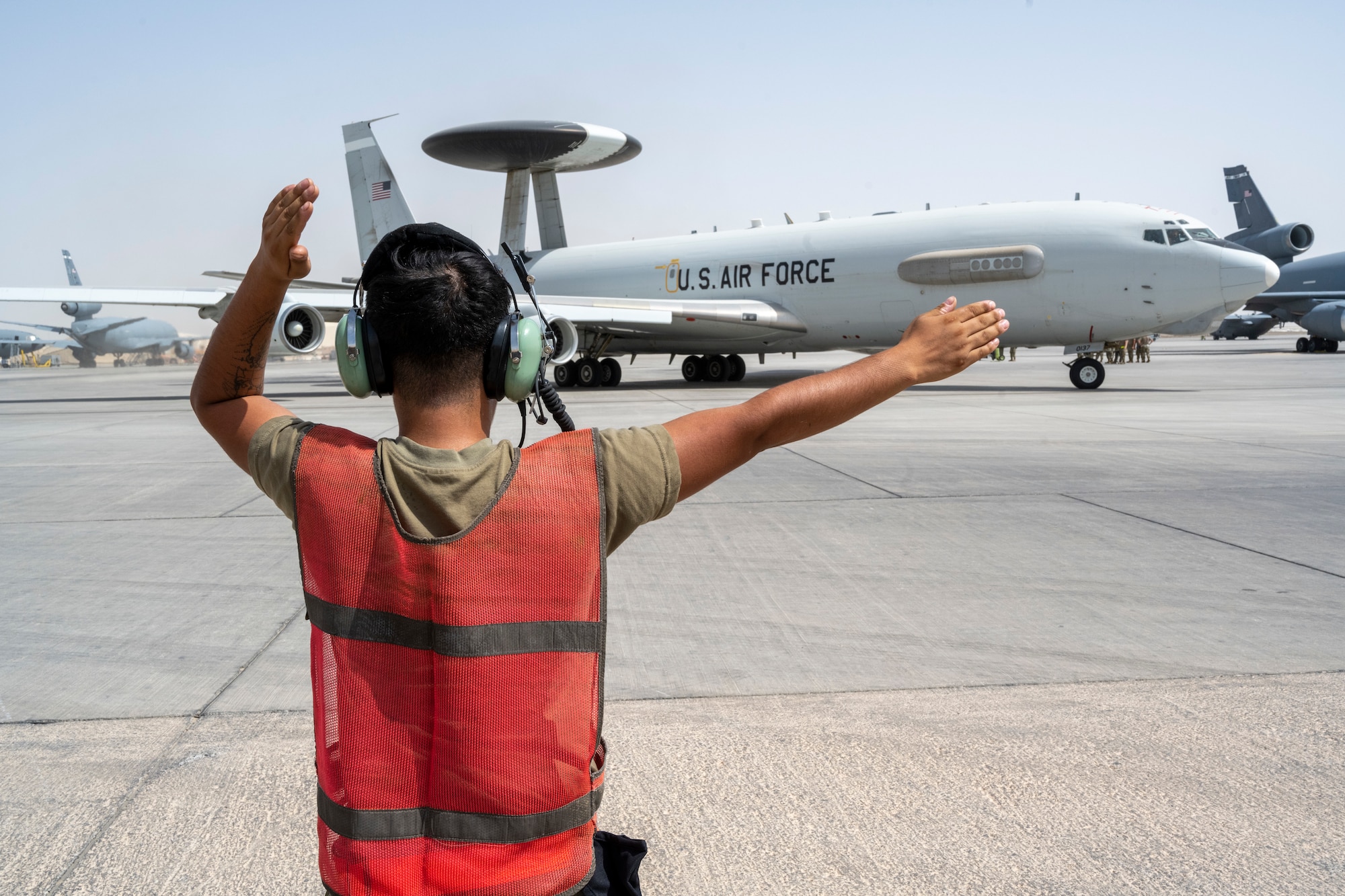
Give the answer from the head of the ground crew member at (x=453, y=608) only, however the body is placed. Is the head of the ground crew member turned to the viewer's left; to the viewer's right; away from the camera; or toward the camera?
away from the camera

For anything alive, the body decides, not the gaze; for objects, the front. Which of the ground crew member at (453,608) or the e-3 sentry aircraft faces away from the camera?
the ground crew member

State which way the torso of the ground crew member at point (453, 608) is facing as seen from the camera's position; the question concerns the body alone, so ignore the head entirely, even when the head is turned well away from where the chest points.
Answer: away from the camera

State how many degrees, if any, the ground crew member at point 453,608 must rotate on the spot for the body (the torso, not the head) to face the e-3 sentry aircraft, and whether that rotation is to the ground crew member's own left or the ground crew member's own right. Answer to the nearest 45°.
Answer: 0° — they already face it

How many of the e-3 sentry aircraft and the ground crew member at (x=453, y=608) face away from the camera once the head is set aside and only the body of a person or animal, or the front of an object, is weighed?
1

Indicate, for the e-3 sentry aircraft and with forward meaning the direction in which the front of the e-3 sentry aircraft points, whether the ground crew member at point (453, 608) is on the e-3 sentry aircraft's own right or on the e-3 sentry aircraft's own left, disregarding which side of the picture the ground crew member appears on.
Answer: on the e-3 sentry aircraft's own right

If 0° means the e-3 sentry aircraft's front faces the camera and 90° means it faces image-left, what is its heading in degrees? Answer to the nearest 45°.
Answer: approximately 315°
